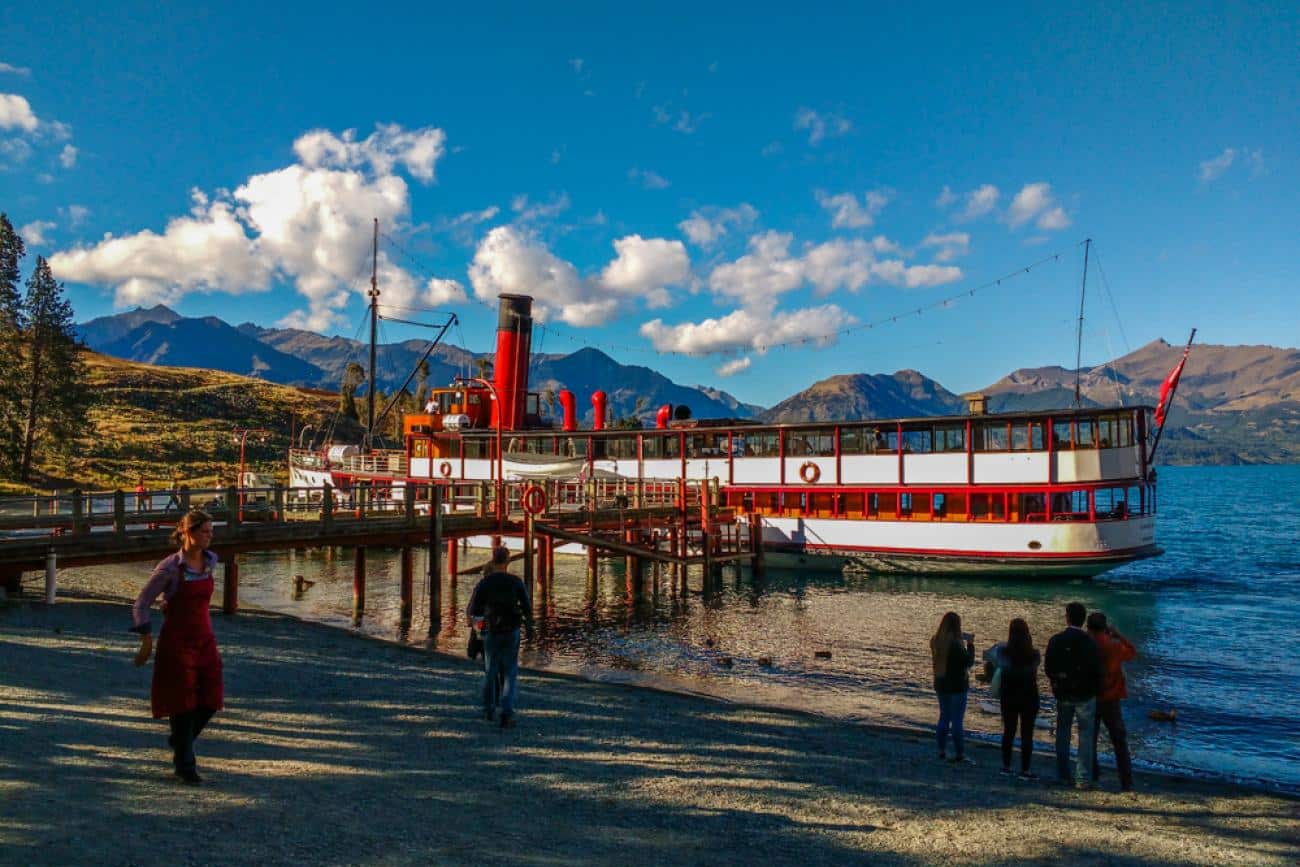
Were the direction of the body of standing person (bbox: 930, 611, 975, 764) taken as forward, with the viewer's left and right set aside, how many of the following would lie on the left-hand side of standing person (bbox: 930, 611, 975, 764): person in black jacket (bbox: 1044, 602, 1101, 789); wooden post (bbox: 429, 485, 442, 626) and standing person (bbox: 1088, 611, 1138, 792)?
1

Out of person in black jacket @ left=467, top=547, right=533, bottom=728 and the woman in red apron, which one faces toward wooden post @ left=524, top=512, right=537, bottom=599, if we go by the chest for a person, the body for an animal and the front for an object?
the person in black jacket

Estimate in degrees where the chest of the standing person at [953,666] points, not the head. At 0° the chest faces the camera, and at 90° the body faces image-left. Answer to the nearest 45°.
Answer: approximately 225°

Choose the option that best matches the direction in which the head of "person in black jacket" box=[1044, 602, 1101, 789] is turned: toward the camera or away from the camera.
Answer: away from the camera

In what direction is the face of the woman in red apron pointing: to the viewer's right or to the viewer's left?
to the viewer's right

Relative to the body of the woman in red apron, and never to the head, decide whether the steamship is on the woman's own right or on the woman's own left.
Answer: on the woman's own left

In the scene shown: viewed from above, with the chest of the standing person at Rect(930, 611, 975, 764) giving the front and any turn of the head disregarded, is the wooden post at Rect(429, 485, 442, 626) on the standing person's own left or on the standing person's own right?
on the standing person's own left

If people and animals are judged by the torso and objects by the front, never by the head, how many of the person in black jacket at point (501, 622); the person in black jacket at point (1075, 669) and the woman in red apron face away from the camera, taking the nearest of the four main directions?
2

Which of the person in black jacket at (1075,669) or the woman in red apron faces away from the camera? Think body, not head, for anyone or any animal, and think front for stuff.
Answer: the person in black jacket

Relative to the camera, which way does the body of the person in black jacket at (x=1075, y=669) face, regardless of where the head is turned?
away from the camera

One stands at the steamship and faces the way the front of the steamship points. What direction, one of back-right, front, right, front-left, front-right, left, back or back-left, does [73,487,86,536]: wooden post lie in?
left

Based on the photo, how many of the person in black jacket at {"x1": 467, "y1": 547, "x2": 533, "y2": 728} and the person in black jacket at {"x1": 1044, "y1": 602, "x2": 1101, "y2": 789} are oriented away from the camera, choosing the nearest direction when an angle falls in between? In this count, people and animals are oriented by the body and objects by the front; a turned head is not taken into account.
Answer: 2

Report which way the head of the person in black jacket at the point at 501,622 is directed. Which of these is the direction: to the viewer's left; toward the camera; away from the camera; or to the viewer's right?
away from the camera
